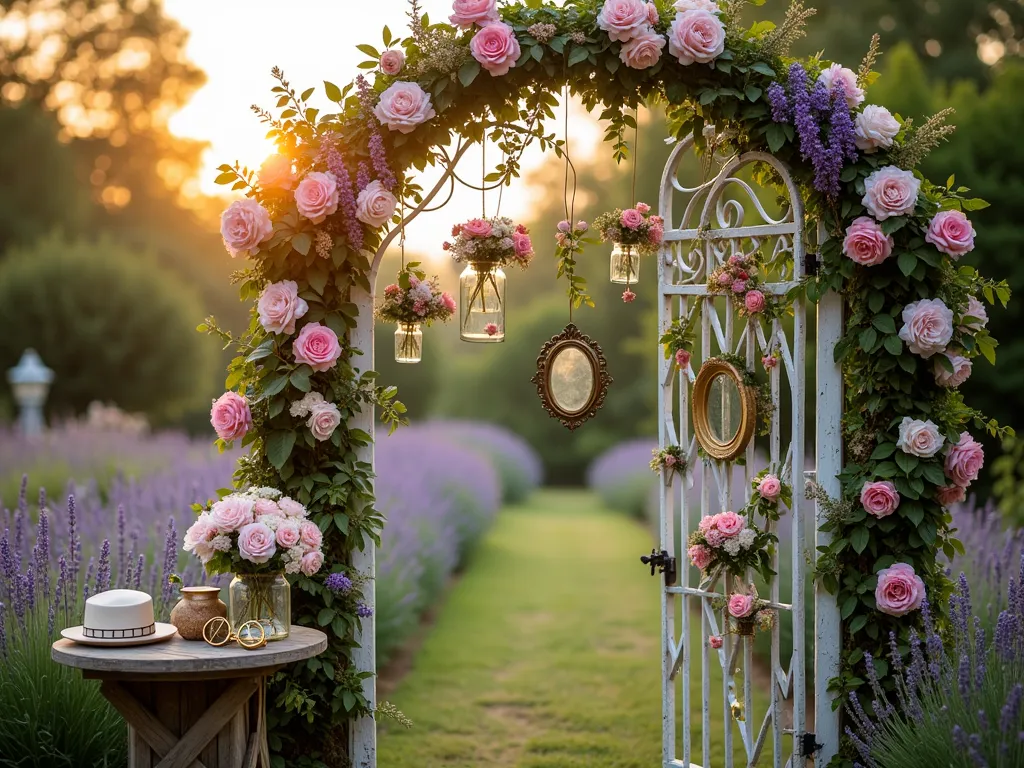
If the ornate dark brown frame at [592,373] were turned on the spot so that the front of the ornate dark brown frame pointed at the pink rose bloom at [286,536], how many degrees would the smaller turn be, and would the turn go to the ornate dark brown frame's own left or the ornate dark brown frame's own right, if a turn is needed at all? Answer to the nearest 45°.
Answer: approximately 45° to the ornate dark brown frame's own right

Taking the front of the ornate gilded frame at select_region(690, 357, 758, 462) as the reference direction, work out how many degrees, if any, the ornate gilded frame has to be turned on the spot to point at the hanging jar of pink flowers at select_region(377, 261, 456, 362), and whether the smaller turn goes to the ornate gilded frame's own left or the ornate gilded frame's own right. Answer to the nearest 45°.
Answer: approximately 45° to the ornate gilded frame's own right

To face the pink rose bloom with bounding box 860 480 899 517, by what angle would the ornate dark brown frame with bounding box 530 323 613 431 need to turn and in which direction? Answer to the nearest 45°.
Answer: approximately 45° to its left

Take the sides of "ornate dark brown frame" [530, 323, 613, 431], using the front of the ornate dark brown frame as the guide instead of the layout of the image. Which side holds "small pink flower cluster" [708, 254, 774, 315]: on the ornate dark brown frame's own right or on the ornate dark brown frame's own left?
on the ornate dark brown frame's own left

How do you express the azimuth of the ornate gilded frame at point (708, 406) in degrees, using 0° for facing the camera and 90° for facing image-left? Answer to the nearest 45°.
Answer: approximately 45°

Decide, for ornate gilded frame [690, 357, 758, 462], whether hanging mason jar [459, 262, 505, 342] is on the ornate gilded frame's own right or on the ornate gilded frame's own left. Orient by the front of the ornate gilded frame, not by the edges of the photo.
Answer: on the ornate gilded frame's own right

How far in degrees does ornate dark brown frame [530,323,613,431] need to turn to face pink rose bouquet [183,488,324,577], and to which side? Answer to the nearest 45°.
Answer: approximately 45° to its right

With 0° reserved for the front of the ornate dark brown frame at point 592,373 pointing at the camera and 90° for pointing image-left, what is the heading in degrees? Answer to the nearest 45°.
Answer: approximately 0°
